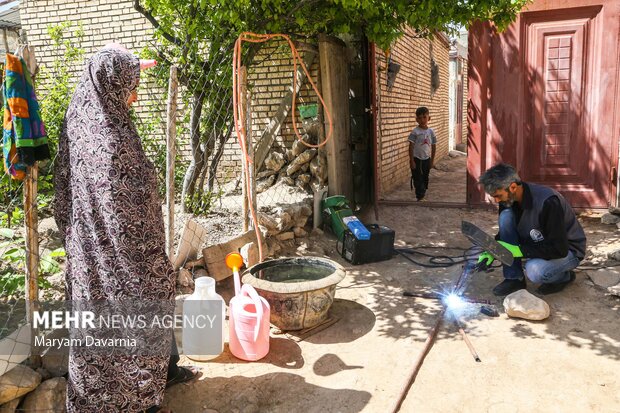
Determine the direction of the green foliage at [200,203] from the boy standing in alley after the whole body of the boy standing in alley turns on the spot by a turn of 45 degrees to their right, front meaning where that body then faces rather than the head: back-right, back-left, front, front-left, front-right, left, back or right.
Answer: front

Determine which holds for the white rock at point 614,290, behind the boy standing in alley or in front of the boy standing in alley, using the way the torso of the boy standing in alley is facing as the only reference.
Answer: in front

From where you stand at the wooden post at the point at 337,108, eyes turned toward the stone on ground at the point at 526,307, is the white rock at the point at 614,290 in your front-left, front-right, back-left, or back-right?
front-left

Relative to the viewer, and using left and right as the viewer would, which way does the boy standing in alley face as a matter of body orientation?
facing the viewer

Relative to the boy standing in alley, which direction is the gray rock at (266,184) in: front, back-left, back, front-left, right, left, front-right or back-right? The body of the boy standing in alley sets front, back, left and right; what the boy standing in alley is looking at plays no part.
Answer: front-right

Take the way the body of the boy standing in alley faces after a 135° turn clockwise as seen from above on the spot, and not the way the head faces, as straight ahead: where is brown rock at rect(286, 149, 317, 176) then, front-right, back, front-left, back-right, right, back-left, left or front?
left

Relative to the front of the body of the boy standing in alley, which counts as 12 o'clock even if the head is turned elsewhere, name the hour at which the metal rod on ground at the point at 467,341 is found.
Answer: The metal rod on ground is roughly at 12 o'clock from the boy standing in alley.

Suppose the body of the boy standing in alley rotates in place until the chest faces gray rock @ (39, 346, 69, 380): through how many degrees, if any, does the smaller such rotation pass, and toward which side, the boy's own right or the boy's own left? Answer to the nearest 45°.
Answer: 0° — they already face it

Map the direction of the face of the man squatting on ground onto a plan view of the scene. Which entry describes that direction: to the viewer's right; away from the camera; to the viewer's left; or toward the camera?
to the viewer's left

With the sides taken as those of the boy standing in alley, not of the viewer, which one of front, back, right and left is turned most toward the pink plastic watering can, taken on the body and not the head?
front

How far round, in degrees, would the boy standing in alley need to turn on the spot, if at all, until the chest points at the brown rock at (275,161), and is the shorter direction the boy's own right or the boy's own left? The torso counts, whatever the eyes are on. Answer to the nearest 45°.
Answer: approximately 45° to the boy's own right

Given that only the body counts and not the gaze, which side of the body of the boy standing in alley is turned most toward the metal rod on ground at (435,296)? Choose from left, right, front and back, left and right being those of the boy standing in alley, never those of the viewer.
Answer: front

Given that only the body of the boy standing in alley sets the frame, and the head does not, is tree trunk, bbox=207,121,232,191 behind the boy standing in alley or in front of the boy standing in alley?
in front

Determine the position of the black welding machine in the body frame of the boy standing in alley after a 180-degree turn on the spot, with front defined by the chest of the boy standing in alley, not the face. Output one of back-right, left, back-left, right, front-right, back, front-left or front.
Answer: back
